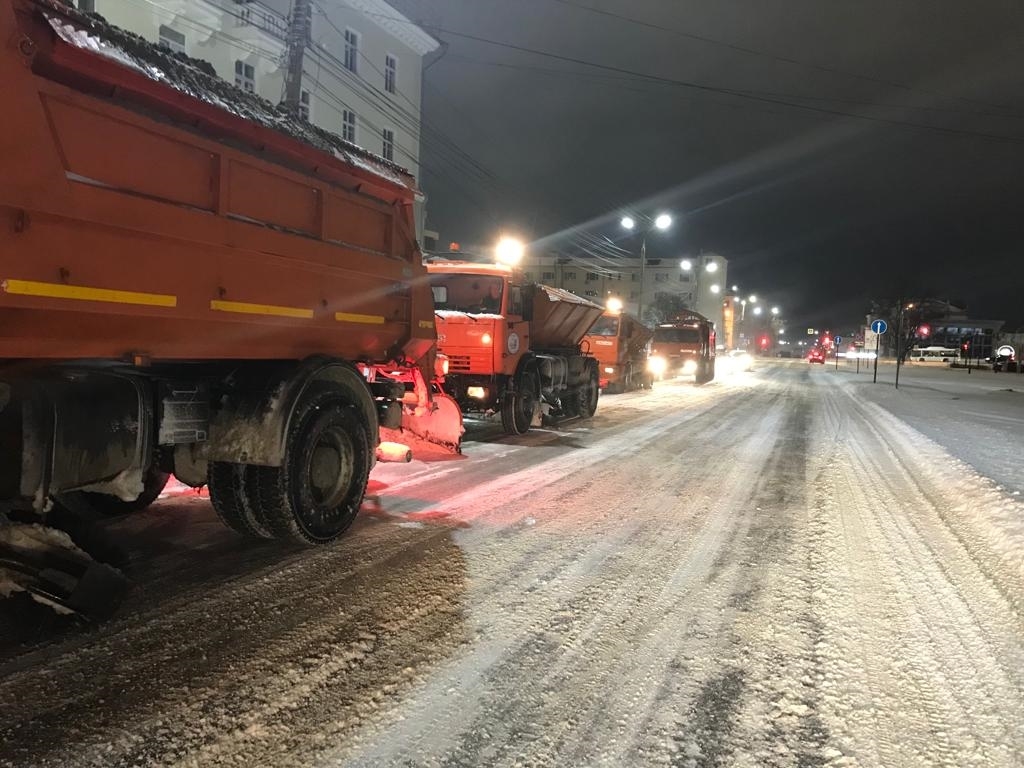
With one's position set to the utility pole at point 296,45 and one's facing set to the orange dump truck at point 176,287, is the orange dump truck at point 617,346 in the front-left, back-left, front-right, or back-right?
back-left

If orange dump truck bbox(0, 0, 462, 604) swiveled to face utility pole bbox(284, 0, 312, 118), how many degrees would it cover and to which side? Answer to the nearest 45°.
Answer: approximately 135° to its right

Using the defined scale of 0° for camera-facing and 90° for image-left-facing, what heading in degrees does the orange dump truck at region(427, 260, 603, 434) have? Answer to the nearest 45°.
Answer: approximately 45°

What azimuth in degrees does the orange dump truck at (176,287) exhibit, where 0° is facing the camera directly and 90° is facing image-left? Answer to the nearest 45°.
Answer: approximately 45°

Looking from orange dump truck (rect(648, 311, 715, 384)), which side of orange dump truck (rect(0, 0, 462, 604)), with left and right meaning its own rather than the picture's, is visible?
back

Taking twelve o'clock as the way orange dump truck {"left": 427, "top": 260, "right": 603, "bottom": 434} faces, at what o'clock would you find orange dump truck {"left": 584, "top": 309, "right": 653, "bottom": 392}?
orange dump truck {"left": 584, "top": 309, "right": 653, "bottom": 392} is roughly at 5 o'clock from orange dump truck {"left": 427, "top": 260, "right": 603, "bottom": 434}.

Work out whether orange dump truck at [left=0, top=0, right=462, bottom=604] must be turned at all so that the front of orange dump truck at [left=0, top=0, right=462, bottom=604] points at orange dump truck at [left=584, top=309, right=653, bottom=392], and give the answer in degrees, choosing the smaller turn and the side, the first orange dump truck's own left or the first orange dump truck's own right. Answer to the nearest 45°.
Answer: approximately 180°

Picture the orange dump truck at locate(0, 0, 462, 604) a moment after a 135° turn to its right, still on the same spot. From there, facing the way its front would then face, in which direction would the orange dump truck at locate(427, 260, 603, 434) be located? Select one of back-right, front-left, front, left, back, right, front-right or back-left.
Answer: front-right
